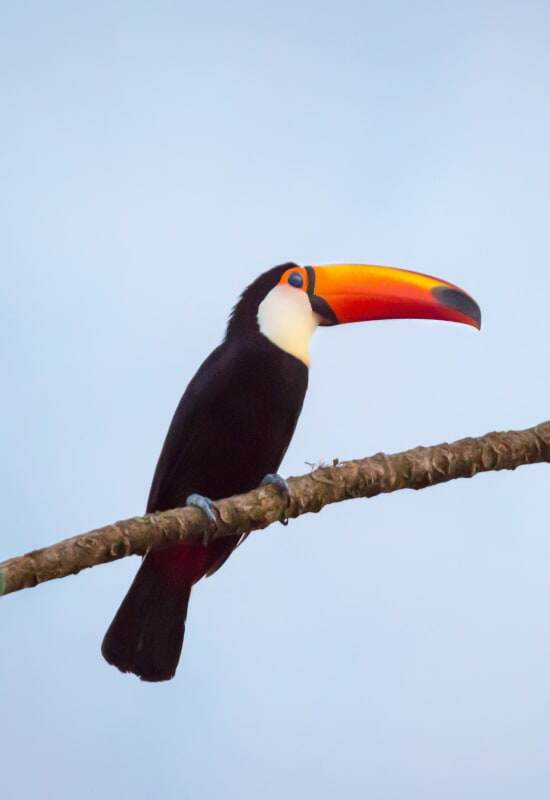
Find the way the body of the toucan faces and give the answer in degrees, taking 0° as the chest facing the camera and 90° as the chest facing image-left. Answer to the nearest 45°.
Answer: approximately 270°
